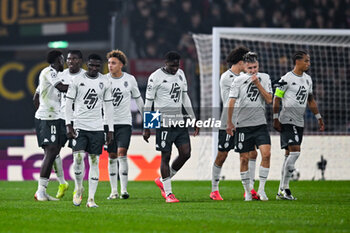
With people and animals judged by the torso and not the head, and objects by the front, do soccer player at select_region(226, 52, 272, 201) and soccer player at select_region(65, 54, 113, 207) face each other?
no

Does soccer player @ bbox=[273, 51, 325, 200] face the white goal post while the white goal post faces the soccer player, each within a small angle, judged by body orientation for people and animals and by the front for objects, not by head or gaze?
no

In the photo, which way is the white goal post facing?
toward the camera

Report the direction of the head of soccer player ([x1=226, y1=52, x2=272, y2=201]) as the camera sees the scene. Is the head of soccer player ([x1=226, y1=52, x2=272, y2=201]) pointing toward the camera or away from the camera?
toward the camera

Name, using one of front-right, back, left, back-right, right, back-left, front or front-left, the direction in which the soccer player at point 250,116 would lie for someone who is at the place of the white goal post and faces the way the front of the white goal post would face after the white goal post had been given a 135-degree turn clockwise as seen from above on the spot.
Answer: back-left

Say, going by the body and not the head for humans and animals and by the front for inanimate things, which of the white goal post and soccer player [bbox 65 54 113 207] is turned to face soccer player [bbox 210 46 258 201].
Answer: the white goal post

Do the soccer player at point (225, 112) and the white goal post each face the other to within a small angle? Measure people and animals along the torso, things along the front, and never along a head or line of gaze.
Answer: no

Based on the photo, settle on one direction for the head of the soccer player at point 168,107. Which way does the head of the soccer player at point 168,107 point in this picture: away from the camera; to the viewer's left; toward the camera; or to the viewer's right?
toward the camera

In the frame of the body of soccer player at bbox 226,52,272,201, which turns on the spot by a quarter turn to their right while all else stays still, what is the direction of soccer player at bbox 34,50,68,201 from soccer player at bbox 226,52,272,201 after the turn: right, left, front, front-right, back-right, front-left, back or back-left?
front
